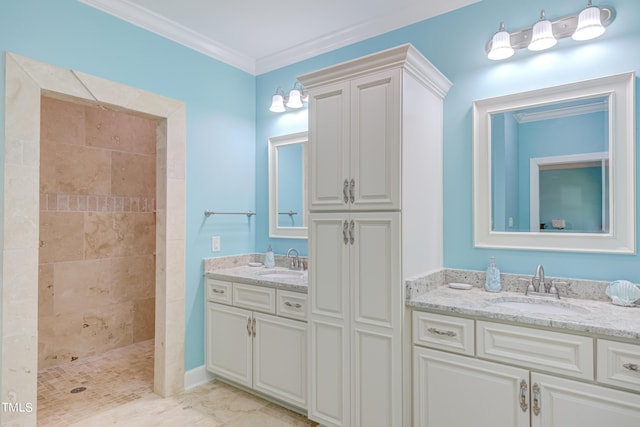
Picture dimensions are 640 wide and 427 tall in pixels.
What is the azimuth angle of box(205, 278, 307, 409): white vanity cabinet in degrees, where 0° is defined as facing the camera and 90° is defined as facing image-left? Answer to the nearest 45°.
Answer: approximately 45°

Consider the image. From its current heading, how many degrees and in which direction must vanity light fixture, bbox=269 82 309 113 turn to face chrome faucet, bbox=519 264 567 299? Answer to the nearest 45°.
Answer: approximately 90° to its left

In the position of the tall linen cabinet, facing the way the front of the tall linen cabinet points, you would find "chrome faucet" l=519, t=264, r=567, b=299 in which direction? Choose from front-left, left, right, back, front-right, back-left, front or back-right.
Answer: back-left

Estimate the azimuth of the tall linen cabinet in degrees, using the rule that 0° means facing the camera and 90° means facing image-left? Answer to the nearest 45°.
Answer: approximately 45°

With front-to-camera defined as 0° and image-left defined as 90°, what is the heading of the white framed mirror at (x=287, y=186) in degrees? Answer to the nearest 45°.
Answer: approximately 45°

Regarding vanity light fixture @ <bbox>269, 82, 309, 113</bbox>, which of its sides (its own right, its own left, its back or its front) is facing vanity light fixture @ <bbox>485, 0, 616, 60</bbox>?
left
